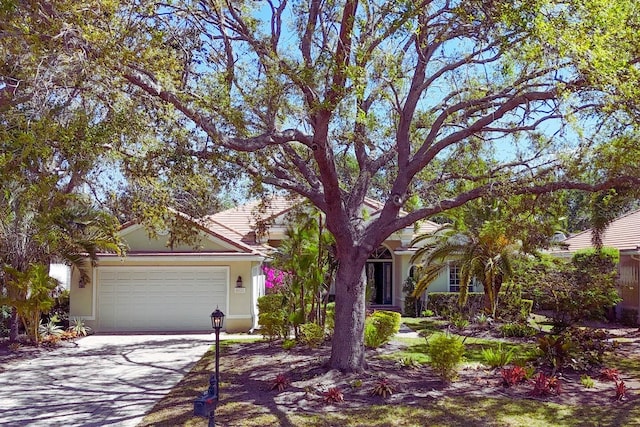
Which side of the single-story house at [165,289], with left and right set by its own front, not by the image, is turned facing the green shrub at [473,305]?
left

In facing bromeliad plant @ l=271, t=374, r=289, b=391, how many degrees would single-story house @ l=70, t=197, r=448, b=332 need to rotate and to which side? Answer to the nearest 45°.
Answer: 0° — it already faces it

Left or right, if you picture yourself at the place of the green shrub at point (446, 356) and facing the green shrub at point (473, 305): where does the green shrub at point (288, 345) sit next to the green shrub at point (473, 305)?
left

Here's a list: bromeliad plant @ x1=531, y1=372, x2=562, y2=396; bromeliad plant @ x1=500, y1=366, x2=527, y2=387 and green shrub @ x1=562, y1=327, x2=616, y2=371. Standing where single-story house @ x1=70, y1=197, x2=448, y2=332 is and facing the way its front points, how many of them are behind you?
0

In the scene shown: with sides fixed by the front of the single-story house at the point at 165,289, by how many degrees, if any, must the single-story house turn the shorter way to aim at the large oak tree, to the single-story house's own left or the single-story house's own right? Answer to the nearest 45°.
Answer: approximately 45° to the single-story house's own left

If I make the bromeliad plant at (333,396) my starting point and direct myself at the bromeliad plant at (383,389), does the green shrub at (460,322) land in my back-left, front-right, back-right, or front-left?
front-left

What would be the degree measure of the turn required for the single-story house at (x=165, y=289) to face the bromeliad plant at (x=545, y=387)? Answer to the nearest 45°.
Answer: approximately 45° to its left

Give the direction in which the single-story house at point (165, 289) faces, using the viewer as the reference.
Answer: facing the viewer

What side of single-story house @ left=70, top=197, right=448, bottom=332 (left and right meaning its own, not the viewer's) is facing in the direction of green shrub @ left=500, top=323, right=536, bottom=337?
left

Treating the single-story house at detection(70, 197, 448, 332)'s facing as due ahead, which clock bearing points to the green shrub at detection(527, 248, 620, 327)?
The green shrub is roughly at 10 o'clock from the single-story house.

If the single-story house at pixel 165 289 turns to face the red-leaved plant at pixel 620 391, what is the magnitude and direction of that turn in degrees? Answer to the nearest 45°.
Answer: approximately 45° to its left

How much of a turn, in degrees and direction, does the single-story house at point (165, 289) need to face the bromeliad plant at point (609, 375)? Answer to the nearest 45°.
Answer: approximately 45° to its left

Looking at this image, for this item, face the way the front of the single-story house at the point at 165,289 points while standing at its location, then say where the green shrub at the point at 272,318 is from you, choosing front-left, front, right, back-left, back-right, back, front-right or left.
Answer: front-left

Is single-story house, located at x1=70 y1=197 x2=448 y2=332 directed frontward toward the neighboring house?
no

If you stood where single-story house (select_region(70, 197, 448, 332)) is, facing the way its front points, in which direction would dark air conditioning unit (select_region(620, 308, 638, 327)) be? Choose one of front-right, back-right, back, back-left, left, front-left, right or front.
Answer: left

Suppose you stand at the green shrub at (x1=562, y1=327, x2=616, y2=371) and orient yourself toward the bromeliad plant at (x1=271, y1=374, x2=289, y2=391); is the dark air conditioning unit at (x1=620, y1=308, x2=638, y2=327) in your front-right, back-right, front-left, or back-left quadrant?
back-right

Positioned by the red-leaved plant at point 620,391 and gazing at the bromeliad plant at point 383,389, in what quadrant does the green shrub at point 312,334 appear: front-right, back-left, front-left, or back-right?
front-right

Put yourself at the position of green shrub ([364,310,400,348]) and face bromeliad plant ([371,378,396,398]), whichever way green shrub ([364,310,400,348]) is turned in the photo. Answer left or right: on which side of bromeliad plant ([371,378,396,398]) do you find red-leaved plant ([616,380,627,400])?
left

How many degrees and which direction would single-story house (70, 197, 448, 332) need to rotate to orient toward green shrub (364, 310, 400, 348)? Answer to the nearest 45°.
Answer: approximately 45° to its left
